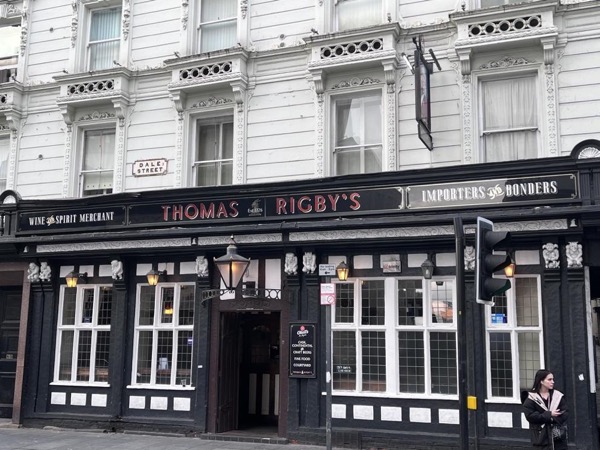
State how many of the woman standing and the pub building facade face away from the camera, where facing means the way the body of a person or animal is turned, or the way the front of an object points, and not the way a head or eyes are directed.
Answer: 0

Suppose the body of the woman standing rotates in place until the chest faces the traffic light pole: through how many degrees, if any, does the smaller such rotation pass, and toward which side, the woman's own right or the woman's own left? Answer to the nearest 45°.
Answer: approximately 90° to the woman's own right

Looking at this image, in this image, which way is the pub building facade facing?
toward the camera

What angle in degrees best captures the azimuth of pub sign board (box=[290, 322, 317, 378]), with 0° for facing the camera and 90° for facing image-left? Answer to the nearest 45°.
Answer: approximately 0°

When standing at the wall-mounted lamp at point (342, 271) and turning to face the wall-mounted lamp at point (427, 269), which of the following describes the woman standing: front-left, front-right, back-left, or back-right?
front-right

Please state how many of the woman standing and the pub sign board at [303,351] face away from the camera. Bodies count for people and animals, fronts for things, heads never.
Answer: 0

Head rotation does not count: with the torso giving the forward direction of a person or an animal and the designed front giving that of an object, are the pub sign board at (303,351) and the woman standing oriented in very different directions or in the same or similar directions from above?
same or similar directions

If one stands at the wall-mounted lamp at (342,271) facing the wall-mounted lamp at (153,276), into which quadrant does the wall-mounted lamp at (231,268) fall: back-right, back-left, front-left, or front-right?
front-left

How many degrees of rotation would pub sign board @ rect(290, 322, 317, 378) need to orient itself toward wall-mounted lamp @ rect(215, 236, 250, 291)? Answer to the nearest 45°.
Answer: approximately 45° to its right
